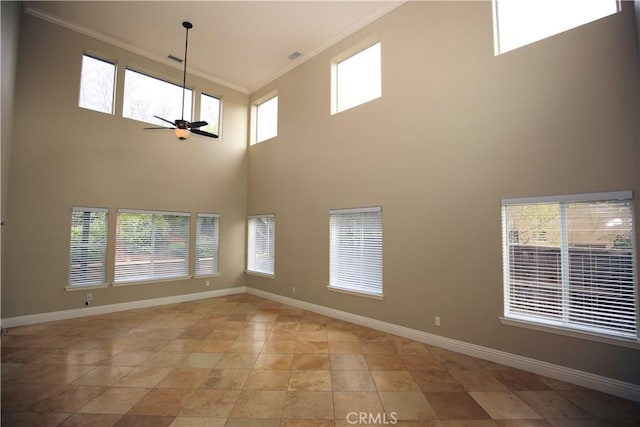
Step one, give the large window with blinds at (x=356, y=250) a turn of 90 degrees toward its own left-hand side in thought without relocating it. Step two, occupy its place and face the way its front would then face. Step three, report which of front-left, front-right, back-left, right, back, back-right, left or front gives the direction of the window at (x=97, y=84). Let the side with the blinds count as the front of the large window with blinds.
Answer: back-right

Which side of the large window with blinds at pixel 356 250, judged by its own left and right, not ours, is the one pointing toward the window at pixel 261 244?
right

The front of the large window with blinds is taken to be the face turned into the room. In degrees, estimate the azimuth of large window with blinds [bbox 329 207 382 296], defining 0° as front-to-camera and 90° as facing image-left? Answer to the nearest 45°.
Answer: approximately 45°

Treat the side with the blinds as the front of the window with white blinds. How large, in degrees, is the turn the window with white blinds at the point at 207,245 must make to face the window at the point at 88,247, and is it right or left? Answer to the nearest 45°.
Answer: approximately 90° to its right

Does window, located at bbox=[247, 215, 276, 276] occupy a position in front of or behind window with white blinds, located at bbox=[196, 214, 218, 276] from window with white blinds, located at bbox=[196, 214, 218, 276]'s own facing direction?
in front

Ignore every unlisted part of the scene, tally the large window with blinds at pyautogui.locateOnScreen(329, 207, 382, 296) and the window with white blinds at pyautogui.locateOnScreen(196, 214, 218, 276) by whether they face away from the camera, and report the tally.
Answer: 0

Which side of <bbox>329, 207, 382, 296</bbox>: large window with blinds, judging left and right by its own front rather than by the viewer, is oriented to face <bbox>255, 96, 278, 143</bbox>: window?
right

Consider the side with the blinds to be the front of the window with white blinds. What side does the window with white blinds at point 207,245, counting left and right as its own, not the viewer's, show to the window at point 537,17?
front

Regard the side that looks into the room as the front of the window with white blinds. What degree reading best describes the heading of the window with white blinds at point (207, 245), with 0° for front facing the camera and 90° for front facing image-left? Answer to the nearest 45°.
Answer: approximately 315°

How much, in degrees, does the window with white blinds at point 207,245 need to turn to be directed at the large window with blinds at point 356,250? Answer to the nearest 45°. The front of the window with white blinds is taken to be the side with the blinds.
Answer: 0° — it already faces it

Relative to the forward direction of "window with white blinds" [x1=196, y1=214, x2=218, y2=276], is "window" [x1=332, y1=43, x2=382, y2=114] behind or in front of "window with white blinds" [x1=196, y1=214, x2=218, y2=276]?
in front
